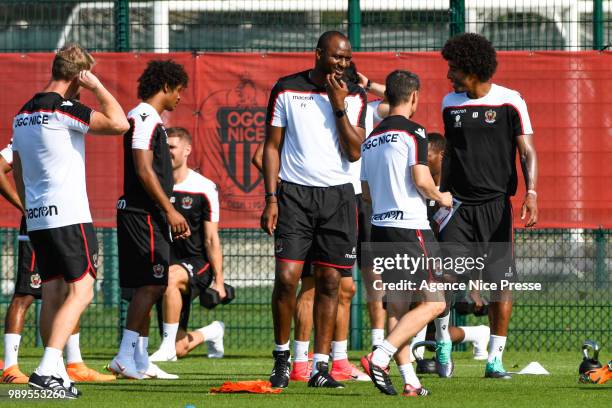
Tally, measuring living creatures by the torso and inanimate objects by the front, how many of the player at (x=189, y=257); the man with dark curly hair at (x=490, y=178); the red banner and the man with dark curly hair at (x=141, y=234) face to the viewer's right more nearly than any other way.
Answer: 1

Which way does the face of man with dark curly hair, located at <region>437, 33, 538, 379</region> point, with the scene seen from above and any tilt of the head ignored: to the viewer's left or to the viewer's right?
to the viewer's left

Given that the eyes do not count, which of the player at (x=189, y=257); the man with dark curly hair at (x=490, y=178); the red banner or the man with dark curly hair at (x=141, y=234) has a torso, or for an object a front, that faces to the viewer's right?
the man with dark curly hair at (x=141, y=234)

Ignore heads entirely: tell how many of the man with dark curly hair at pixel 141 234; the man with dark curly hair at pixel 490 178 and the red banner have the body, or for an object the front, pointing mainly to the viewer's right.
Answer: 1

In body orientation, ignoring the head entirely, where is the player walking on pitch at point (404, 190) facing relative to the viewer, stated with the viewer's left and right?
facing away from the viewer and to the right of the viewer

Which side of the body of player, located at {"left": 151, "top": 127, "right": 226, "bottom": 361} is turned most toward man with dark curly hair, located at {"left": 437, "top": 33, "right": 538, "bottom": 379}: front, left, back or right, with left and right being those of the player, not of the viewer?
left

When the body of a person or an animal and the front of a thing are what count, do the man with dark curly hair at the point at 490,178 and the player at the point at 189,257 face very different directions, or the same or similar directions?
same or similar directions

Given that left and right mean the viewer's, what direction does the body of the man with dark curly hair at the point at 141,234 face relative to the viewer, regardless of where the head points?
facing to the right of the viewer

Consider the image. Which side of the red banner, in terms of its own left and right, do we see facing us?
front
